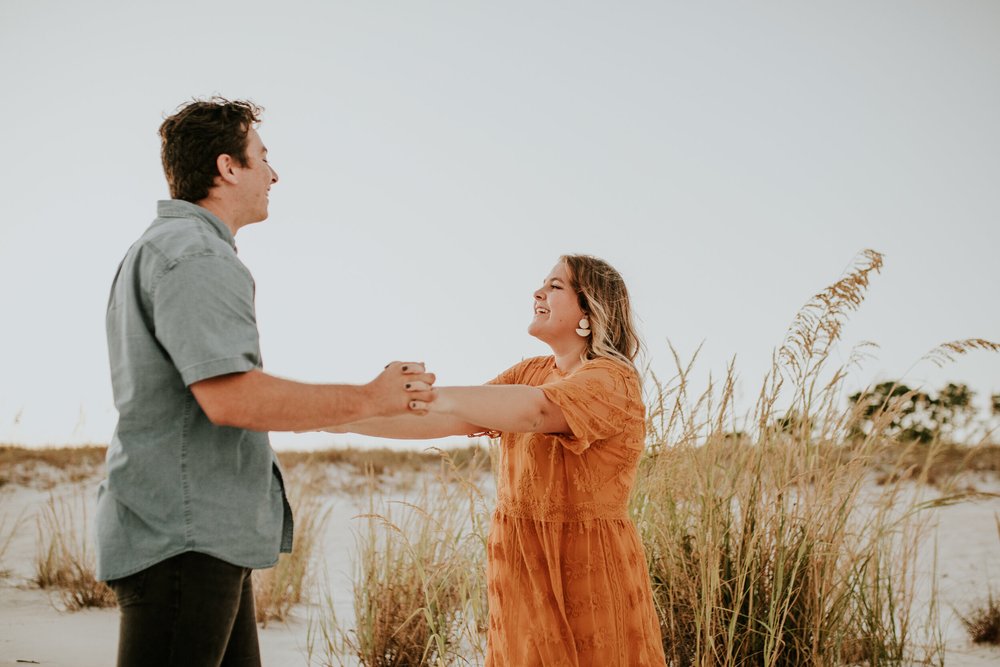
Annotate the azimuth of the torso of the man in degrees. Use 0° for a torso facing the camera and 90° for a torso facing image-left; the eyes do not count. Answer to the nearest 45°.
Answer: approximately 270°

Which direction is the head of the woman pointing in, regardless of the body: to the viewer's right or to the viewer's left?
to the viewer's left

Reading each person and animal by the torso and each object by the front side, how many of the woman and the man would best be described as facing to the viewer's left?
1

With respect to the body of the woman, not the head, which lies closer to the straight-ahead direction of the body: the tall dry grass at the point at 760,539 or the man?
the man

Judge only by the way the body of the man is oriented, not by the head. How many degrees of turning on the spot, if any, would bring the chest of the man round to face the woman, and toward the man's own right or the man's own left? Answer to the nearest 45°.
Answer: approximately 45° to the man's own left

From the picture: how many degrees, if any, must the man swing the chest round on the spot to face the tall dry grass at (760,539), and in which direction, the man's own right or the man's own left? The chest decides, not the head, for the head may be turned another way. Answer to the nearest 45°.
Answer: approximately 45° to the man's own left

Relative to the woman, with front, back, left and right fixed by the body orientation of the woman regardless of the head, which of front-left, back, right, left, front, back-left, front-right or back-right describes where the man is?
front-left

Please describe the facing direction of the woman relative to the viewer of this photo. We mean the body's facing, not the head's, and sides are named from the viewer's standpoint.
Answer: facing to the left of the viewer

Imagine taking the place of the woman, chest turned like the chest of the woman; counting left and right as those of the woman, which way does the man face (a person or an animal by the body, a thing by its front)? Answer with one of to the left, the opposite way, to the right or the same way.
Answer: the opposite way

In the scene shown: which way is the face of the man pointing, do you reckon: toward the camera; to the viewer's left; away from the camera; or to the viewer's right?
to the viewer's right
